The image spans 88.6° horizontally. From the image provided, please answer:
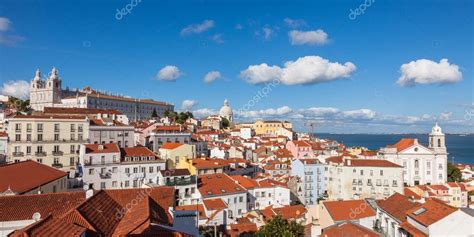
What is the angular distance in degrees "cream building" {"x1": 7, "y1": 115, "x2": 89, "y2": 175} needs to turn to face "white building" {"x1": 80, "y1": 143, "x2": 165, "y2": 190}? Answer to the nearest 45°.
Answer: approximately 45° to its left

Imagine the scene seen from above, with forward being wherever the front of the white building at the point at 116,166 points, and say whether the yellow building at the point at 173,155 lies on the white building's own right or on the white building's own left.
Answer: on the white building's own left

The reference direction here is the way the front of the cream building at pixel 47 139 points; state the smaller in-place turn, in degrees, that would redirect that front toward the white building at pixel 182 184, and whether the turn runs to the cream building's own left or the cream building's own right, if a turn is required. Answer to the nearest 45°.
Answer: approximately 45° to the cream building's own left

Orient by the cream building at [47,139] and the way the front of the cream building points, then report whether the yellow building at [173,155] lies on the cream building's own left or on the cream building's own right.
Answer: on the cream building's own left

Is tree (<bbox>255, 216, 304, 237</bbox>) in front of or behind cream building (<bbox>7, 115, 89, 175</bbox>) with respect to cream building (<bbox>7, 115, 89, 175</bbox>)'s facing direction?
in front

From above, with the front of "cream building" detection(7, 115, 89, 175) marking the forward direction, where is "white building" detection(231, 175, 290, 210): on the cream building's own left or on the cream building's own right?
on the cream building's own left

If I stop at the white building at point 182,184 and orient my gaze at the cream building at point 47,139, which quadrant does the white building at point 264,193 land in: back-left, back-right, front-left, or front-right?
back-right

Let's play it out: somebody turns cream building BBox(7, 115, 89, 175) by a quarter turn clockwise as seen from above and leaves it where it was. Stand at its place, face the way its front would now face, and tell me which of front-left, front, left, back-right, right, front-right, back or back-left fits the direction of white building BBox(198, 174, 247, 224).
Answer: back-left

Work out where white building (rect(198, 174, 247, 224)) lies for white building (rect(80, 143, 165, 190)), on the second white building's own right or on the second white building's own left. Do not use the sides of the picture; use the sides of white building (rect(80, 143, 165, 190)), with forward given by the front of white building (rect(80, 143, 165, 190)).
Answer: on the second white building's own left

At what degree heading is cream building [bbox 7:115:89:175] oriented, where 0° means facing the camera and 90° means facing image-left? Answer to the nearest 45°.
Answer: approximately 0°

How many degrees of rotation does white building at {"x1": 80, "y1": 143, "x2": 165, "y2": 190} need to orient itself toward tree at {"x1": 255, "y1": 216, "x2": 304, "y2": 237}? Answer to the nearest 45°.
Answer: approximately 45° to its left

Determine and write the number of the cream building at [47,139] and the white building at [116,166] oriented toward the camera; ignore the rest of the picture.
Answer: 2
